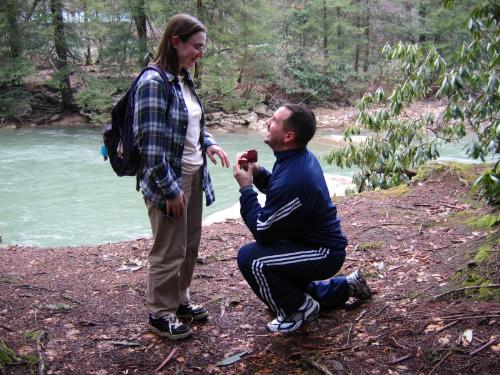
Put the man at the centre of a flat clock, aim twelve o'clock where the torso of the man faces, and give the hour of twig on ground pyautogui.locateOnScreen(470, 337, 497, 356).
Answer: The twig on ground is roughly at 7 o'clock from the man.

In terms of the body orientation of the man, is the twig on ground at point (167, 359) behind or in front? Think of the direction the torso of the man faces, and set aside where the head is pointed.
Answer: in front

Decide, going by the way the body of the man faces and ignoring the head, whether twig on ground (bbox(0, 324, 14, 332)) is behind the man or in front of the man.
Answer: in front

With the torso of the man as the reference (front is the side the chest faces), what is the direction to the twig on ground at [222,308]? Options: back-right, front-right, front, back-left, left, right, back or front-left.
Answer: front-right

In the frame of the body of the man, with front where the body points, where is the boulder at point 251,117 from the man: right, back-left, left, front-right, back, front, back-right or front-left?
right

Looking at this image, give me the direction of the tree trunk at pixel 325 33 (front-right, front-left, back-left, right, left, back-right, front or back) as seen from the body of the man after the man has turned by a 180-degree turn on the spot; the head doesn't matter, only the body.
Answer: left

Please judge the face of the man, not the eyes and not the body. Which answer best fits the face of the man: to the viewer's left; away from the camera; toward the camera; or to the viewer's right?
to the viewer's left

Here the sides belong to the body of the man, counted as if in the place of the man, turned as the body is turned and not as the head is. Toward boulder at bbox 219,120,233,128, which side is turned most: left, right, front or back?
right

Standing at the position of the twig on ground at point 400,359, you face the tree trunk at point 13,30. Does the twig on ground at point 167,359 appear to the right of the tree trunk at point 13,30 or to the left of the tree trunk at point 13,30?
left

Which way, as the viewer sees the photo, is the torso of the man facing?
to the viewer's left
